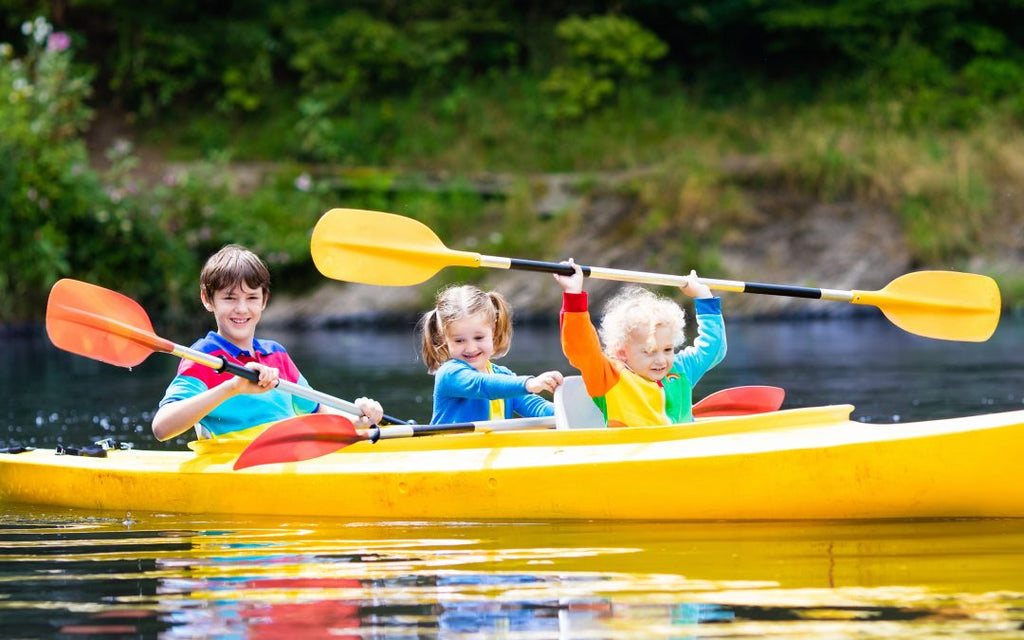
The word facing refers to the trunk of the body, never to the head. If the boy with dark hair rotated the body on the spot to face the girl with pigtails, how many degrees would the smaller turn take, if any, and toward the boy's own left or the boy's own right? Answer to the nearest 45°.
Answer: approximately 45° to the boy's own left

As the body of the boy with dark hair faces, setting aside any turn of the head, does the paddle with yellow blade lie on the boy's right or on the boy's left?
on the boy's left

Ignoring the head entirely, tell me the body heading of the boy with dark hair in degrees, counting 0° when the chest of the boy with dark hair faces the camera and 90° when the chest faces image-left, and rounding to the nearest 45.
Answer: approximately 315°

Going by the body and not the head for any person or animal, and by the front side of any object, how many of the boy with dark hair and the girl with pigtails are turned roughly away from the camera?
0
